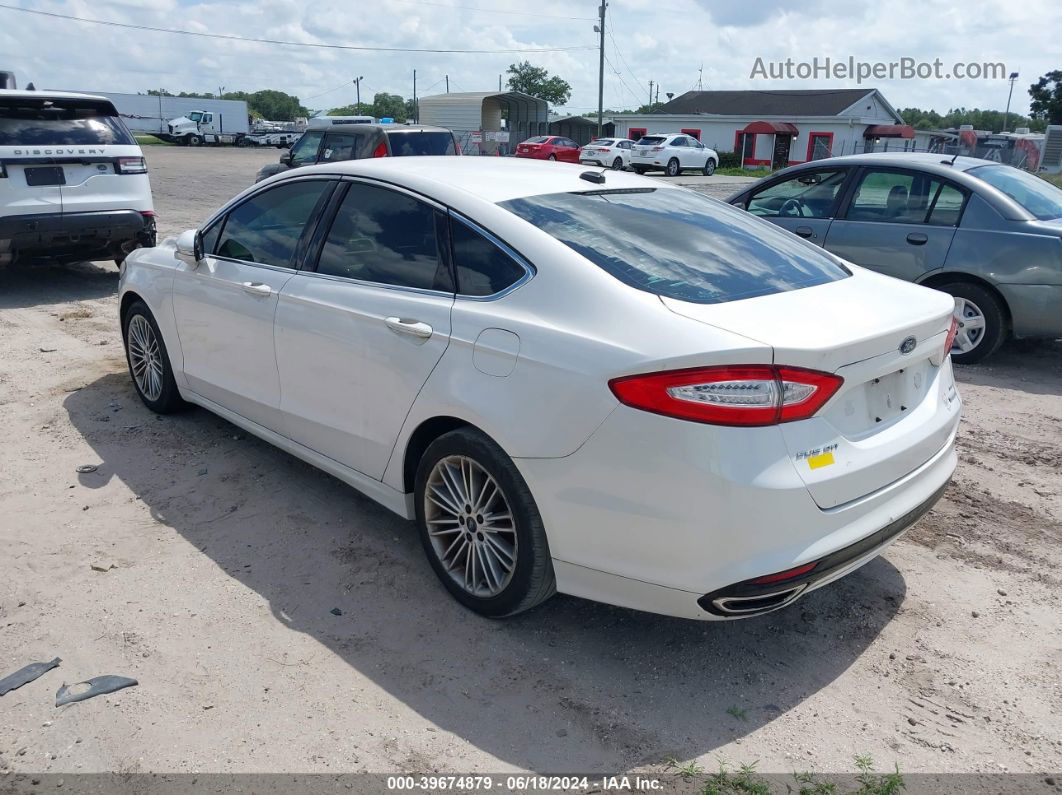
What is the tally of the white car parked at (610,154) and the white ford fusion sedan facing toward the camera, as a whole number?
0

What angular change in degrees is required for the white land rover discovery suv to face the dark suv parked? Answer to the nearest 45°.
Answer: approximately 45° to its right

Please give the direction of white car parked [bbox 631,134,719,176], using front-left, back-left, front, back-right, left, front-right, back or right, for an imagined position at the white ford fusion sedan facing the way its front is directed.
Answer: front-right

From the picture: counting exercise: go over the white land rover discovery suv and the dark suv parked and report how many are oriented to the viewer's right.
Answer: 0

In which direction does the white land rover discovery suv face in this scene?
away from the camera

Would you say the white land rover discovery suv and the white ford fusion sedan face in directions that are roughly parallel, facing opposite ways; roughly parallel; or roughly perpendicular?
roughly parallel

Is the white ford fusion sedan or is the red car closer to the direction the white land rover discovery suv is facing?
the red car

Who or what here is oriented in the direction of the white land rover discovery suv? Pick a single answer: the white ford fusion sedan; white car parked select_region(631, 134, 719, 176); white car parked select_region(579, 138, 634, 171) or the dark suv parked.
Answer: the white ford fusion sedan

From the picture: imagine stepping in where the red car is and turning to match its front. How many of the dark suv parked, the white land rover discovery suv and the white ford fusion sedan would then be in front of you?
0

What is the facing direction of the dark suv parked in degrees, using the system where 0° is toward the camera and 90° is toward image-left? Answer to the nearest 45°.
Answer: approximately 135°

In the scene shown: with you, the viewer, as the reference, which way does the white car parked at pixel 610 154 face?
facing away from the viewer and to the right of the viewer

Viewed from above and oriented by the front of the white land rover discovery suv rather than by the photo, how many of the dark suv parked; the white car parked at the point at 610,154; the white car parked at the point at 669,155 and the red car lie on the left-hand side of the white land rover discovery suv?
0

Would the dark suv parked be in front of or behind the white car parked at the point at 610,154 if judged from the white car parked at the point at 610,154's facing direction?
behind

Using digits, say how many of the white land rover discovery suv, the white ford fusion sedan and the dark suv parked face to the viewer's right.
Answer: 0
